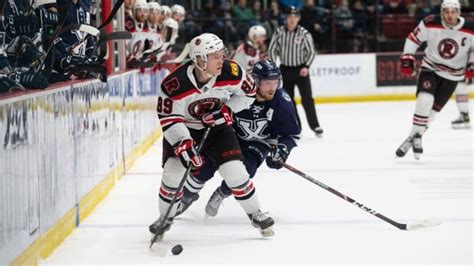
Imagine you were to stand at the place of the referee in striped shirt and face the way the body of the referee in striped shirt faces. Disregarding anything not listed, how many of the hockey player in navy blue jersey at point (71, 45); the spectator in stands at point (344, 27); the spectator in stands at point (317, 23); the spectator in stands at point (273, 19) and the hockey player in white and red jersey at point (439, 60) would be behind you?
3

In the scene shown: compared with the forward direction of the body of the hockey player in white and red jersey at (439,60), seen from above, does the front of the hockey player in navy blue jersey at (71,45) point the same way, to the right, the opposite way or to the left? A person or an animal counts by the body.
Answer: to the left

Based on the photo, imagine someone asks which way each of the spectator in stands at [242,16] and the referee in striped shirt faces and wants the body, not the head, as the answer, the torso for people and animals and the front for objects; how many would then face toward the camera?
2

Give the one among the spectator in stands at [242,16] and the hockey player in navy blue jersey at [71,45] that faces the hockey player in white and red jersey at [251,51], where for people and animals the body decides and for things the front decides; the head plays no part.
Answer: the spectator in stands

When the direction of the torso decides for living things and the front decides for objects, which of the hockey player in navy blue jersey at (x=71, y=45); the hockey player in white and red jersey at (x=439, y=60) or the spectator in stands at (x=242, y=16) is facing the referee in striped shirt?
the spectator in stands

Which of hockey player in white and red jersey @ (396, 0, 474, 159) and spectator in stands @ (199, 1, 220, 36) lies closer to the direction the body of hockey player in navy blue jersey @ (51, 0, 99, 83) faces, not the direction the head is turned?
the hockey player in white and red jersey

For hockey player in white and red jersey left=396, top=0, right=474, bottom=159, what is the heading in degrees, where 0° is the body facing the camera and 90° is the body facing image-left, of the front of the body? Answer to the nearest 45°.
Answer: approximately 0°

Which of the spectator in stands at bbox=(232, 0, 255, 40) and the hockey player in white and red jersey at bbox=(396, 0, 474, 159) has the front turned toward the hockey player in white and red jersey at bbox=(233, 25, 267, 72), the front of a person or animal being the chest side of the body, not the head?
the spectator in stands
